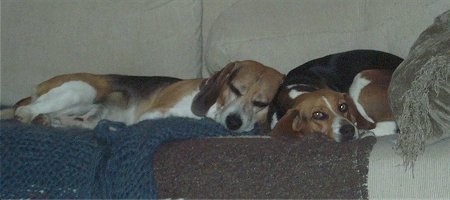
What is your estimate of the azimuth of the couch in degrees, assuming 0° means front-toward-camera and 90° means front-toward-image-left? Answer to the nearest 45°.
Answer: approximately 0°
